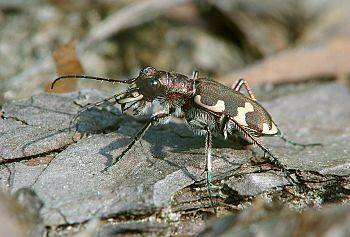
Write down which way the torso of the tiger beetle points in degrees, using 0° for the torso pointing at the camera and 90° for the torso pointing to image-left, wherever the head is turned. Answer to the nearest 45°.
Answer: approximately 90°
